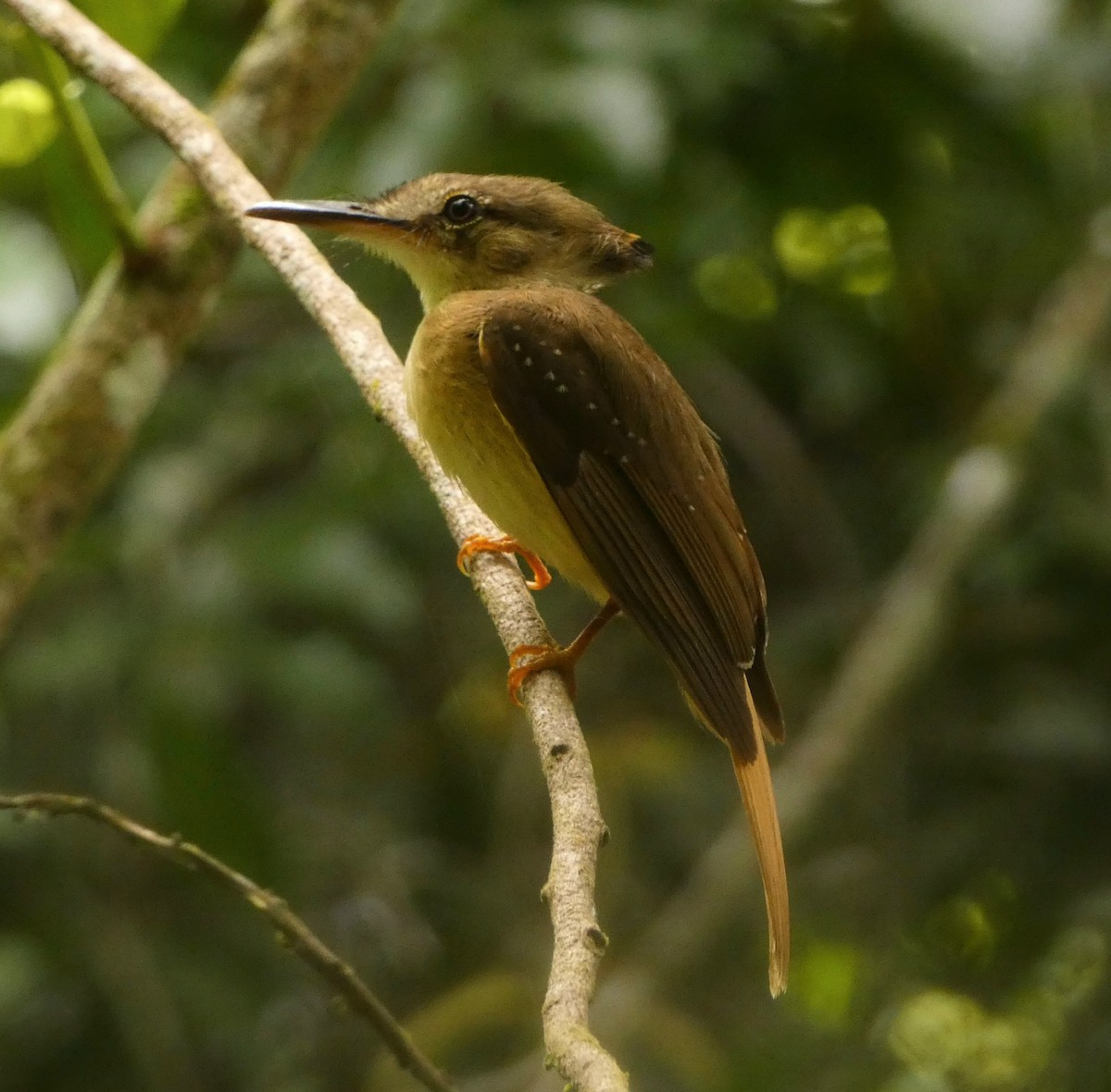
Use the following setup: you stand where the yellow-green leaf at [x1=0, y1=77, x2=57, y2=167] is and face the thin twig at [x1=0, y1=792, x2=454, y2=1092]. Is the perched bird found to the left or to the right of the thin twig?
left

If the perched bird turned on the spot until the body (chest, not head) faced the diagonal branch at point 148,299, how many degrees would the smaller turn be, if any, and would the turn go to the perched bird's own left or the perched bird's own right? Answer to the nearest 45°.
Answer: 0° — it already faces it

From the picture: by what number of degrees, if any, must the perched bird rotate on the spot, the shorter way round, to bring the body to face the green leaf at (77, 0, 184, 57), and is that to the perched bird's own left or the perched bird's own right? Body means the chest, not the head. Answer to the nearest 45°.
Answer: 0° — it already faces it

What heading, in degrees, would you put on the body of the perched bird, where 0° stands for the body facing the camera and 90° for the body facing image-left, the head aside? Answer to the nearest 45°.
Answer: approximately 90°

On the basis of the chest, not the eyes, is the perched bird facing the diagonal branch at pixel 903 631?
no
